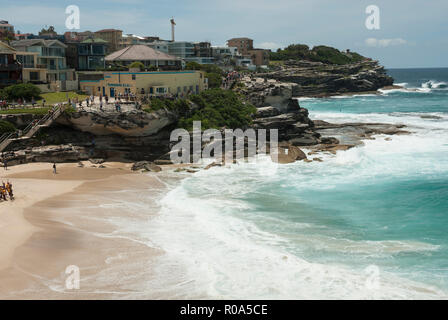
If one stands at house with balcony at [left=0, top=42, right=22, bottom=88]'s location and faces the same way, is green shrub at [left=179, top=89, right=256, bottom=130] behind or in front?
in front

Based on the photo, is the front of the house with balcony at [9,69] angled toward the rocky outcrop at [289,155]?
yes

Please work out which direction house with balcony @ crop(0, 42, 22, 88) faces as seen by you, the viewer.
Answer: facing the viewer and to the right of the viewer

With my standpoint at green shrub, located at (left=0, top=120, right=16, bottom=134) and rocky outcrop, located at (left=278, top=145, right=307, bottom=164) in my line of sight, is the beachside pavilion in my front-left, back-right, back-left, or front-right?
front-left

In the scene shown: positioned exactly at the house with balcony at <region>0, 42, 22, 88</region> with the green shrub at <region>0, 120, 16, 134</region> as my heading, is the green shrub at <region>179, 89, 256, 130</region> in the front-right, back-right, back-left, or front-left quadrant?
front-left

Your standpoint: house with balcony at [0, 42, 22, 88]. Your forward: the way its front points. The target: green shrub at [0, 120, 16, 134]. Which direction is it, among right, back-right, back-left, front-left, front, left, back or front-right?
front-right

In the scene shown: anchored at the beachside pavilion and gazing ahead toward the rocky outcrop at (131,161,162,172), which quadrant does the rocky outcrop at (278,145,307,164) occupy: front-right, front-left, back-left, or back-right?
front-left

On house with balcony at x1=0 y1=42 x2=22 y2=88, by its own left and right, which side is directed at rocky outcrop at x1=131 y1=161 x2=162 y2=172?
front

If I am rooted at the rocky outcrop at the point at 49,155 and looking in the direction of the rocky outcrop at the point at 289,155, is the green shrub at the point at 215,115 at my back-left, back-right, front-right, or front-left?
front-left

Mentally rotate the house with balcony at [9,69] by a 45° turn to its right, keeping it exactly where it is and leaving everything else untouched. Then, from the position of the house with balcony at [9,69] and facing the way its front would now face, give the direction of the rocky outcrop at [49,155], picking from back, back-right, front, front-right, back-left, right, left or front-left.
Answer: front

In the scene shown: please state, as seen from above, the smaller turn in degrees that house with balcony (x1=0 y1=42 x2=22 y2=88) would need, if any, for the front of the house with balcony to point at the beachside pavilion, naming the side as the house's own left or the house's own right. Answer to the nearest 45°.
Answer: approximately 90° to the house's own left
